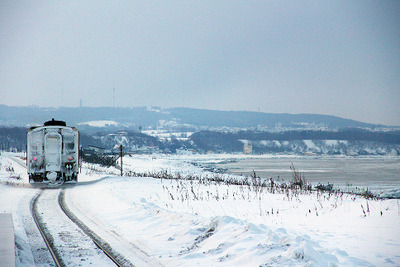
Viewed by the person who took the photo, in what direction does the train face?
facing away from the viewer
